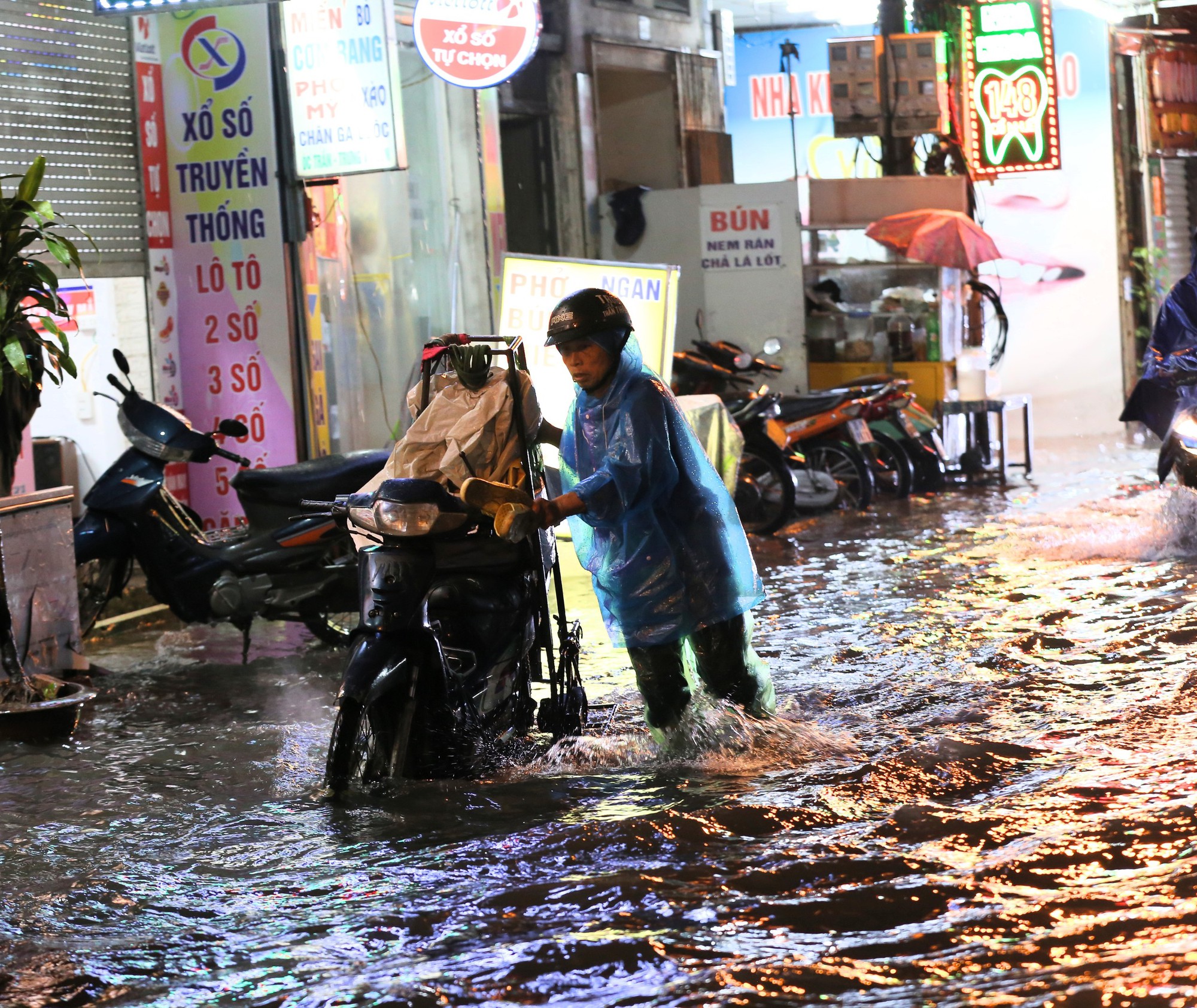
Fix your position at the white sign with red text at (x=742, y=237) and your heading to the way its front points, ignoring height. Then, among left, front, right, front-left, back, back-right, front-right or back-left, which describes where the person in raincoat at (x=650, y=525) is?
front

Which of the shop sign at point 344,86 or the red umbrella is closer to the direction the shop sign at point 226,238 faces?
the shop sign

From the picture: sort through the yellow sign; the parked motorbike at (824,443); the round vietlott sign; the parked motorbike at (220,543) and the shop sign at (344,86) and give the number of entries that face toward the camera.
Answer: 3

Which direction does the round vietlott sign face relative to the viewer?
toward the camera

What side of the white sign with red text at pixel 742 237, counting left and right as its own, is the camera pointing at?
front

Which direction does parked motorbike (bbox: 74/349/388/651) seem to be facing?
to the viewer's left

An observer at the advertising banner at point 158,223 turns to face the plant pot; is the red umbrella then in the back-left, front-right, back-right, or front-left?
back-left

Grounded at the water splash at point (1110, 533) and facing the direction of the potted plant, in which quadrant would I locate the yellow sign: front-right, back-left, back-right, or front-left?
front-right

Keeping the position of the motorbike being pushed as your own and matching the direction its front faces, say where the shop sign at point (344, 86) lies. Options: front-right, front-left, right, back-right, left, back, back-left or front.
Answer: back-right

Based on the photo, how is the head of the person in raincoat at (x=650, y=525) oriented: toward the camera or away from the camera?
toward the camera

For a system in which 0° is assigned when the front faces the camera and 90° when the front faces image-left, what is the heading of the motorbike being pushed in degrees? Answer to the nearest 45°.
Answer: approximately 45°

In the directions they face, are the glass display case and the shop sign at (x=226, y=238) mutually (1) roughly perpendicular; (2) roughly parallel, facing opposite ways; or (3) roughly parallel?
roughly parallel

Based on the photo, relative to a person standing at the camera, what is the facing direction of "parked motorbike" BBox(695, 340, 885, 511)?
facing away from the viewer and to the left of the viewer

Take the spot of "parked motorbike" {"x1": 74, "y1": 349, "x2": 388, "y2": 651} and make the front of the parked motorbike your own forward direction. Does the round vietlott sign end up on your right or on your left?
on your right

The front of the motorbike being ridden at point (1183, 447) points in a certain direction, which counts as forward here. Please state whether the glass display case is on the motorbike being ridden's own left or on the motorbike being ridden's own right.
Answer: on the motorbike being ridden's own right
